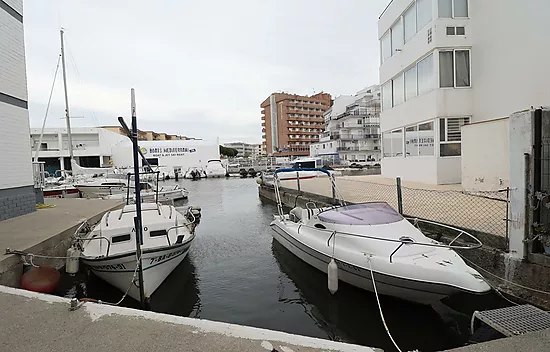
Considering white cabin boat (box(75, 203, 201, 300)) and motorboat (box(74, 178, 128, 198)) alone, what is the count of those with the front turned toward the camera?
1

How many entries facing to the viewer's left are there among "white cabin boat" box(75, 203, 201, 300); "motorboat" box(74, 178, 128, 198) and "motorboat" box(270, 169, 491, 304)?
1

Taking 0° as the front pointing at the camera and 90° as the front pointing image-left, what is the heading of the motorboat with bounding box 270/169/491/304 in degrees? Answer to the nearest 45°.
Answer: approximately 315°

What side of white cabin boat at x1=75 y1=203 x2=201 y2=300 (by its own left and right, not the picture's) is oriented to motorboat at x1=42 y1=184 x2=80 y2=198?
back

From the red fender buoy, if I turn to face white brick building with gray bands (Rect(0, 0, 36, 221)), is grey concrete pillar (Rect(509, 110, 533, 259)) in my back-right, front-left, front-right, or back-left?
back-right

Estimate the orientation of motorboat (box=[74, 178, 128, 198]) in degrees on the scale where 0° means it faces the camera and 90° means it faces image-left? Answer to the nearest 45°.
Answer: approximately 90°

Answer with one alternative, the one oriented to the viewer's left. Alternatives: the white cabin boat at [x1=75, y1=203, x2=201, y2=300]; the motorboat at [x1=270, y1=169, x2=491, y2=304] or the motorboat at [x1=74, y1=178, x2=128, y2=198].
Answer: the motorboat at [x1=74, y1=178, x2=128, y2=198]

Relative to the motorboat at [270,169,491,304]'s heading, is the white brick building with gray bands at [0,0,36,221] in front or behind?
behind

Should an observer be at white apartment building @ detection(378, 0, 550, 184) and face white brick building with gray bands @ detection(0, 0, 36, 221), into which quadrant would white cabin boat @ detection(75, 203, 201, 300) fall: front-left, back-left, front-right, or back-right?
front-left

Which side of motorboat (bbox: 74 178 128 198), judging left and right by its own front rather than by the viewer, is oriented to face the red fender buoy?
left

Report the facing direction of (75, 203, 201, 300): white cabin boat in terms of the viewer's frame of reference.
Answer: facing the viewer

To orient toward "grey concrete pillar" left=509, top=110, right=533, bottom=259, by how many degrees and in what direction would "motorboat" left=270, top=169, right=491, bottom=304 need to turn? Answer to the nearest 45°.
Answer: approximately 45° to its left

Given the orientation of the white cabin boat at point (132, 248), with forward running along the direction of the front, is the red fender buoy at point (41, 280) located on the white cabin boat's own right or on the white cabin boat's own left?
on the white cabin boat's own right

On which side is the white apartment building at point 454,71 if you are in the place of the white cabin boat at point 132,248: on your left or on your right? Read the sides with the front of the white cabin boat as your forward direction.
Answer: on your left

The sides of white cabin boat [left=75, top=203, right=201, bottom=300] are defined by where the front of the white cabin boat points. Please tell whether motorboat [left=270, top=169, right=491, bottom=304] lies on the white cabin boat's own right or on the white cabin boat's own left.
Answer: on the white cabin boat's own left

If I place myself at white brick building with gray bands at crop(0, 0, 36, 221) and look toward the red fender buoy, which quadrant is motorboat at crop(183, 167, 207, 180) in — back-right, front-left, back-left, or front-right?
back-left

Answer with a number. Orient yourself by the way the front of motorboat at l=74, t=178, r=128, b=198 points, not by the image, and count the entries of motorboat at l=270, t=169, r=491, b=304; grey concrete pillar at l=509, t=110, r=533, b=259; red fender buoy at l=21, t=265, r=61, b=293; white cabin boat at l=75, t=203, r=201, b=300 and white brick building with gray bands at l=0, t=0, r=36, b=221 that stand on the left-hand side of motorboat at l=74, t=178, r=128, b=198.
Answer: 5
